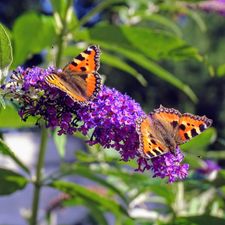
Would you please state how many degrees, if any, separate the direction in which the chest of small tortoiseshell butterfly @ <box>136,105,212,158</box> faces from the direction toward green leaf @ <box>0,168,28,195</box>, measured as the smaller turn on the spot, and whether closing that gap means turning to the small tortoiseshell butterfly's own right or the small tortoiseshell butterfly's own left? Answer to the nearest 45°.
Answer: approximately 180°

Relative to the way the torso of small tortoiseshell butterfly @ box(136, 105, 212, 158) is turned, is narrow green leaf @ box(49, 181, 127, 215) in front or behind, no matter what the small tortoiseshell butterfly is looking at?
behind

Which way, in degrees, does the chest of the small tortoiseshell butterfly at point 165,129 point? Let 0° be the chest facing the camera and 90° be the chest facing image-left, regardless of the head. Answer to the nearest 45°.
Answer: approximately 315°

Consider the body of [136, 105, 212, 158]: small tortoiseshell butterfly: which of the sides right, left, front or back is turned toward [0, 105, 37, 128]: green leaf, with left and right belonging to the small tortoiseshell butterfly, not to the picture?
back
